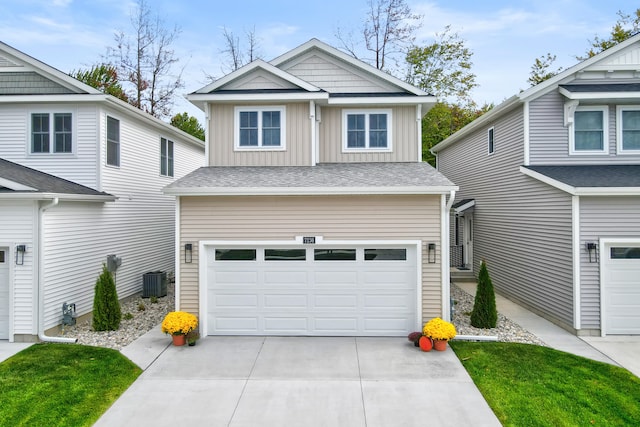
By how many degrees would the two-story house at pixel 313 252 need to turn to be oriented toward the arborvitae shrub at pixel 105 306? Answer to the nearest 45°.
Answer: approximately 90° to its right

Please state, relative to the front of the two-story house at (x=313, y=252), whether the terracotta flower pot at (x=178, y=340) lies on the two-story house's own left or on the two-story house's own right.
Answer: on the two-story house's own right

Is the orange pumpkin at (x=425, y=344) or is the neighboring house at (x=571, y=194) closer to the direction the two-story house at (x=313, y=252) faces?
the orange pumpkin

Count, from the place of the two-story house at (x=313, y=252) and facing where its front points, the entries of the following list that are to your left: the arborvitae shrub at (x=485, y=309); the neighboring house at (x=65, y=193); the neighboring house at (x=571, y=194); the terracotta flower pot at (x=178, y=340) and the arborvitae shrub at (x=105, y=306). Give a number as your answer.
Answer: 2

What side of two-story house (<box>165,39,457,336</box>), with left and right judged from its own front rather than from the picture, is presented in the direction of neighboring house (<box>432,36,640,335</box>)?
left

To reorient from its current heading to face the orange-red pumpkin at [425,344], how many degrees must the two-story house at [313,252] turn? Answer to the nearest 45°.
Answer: approximately 45° to its left

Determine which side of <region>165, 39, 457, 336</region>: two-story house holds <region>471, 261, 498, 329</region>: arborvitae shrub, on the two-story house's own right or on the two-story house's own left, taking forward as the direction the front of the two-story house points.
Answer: on the two-story house's own left

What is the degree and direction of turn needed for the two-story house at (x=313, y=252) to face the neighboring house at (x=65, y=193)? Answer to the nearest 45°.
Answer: approximately 90° to its right

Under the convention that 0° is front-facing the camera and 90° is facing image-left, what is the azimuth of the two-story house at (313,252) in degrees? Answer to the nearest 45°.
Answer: approximately 0°
